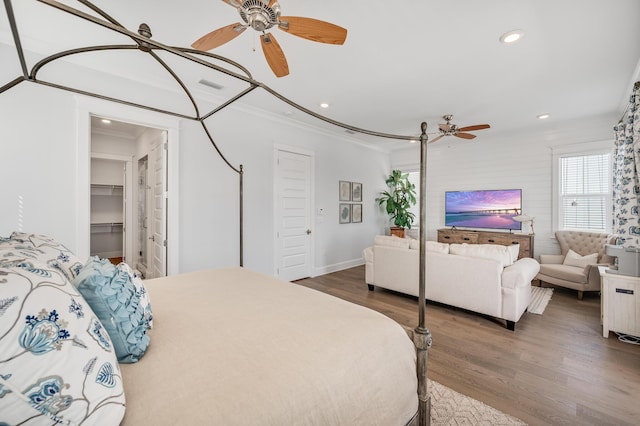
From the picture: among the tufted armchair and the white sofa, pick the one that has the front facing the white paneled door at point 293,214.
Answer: the tufted armchair

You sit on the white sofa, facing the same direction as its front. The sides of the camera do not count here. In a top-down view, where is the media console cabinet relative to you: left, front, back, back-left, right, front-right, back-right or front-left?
front-left

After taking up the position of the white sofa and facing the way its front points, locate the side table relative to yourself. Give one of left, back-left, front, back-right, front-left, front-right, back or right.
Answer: front-right

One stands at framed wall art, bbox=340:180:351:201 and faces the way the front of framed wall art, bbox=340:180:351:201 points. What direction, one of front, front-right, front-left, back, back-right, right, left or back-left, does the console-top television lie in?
front-left

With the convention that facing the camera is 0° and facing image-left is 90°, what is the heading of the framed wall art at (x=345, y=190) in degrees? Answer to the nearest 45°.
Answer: approximately 315°

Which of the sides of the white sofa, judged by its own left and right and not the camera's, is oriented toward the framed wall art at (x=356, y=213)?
left

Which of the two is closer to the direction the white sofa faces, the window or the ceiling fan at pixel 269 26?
the window

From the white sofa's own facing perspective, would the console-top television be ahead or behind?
ahead

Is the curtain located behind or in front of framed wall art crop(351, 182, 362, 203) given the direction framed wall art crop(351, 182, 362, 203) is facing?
in front

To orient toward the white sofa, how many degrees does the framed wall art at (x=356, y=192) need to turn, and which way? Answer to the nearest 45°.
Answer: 0° — it already faces it

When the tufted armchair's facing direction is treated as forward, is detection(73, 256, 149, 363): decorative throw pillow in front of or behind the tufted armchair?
in front

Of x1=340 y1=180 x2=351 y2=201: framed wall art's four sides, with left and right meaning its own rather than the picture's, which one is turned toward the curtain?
front

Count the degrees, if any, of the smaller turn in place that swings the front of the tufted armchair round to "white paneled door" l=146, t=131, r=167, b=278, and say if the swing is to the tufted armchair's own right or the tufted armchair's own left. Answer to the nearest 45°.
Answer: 0° — it already faces it

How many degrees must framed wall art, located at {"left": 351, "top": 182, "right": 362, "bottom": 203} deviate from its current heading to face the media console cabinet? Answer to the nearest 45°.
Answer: approximately 45° to its left

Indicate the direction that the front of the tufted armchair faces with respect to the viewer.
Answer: facing the viewer and to the left of the viewer

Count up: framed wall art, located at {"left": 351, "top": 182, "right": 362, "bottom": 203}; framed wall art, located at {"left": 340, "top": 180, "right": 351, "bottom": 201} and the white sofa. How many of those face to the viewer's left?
0

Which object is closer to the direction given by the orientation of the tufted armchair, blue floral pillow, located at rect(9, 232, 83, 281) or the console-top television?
the blue floral pillow

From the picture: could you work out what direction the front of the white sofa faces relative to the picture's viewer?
facing away from the viewer and to the right of the viewer

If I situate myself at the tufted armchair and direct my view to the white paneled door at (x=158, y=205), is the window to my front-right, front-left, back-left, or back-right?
back-right
